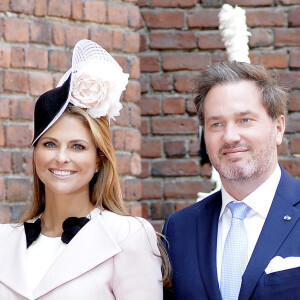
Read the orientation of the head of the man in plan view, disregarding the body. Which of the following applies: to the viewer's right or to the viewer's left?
to the viewer's left

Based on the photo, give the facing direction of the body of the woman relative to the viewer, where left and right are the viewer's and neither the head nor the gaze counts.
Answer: facing the viewer and to the left of the viewer

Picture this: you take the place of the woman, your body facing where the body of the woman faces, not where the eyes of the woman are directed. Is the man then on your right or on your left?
on your left
